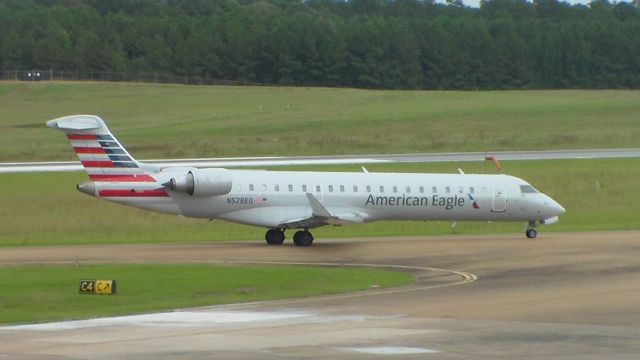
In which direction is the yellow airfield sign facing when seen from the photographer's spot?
facing the viewer

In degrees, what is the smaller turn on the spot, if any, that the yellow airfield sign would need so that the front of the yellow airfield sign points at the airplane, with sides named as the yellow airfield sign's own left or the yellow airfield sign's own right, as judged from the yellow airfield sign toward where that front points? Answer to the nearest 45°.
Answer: approximately 135° to the yellow airfield sign's own left
